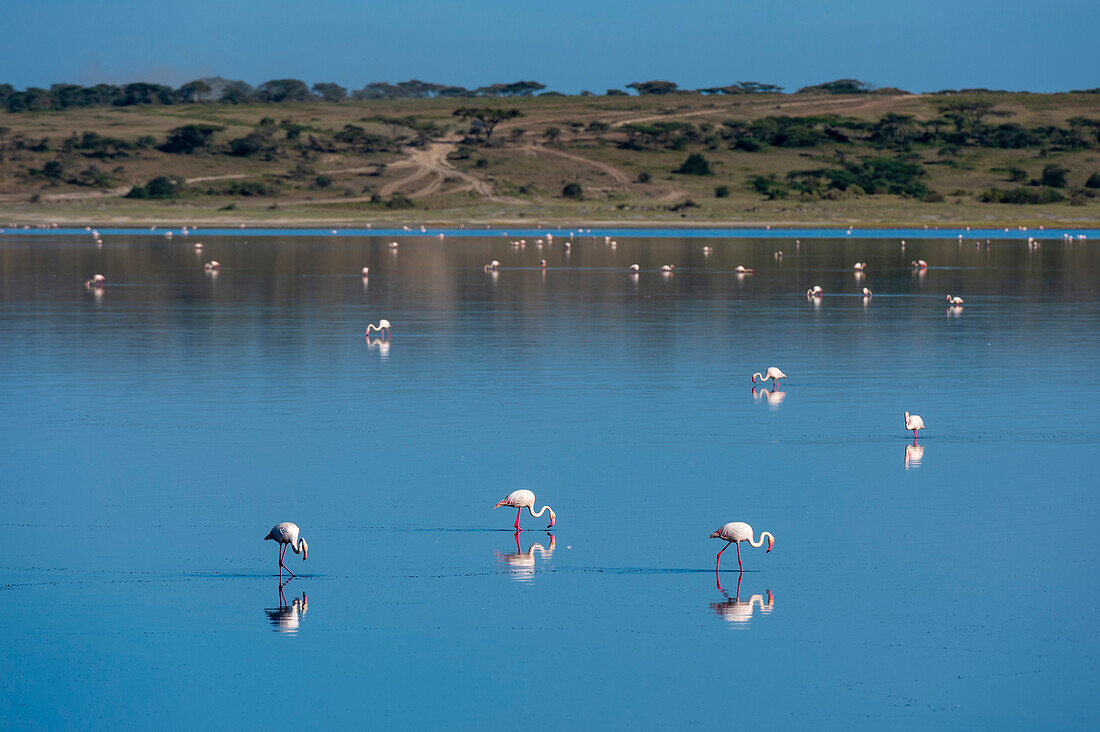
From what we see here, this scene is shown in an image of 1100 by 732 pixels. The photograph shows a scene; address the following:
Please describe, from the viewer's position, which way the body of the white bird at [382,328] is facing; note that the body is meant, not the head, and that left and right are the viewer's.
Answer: facing to the left of the viewer

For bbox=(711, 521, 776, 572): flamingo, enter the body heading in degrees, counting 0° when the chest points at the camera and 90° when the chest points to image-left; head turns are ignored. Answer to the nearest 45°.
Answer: approximately 270°

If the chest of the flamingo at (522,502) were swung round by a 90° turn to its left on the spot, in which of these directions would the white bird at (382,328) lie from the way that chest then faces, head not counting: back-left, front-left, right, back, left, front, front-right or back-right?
front

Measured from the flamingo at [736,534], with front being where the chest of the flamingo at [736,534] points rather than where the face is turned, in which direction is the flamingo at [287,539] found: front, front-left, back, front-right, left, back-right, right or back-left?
back

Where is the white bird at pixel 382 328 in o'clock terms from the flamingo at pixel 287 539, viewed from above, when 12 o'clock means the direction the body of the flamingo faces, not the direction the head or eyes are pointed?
The white bird is roughly at 9 o'clock from the flamingo.

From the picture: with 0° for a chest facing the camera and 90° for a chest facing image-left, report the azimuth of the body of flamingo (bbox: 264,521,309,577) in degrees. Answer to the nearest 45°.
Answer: approximately 270°

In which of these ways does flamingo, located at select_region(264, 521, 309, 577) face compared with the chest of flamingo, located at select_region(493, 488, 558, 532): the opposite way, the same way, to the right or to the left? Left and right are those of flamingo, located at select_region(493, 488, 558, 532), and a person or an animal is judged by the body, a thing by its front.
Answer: the same way

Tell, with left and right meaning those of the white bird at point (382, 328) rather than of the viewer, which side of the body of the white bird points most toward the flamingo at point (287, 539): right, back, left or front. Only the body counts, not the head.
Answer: left

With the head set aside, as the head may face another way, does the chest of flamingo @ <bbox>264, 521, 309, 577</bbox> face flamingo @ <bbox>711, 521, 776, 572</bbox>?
yes

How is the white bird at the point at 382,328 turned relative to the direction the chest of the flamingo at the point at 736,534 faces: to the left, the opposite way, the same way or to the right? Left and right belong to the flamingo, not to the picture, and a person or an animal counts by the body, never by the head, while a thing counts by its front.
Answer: the opposite way

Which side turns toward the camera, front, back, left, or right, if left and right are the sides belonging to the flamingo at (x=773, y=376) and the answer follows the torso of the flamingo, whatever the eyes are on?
left

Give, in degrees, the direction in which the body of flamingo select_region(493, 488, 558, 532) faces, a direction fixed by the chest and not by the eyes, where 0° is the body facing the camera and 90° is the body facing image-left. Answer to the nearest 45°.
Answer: approximately 270°

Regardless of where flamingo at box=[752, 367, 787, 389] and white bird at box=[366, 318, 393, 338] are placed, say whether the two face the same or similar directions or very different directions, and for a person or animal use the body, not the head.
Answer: same or similar directions
